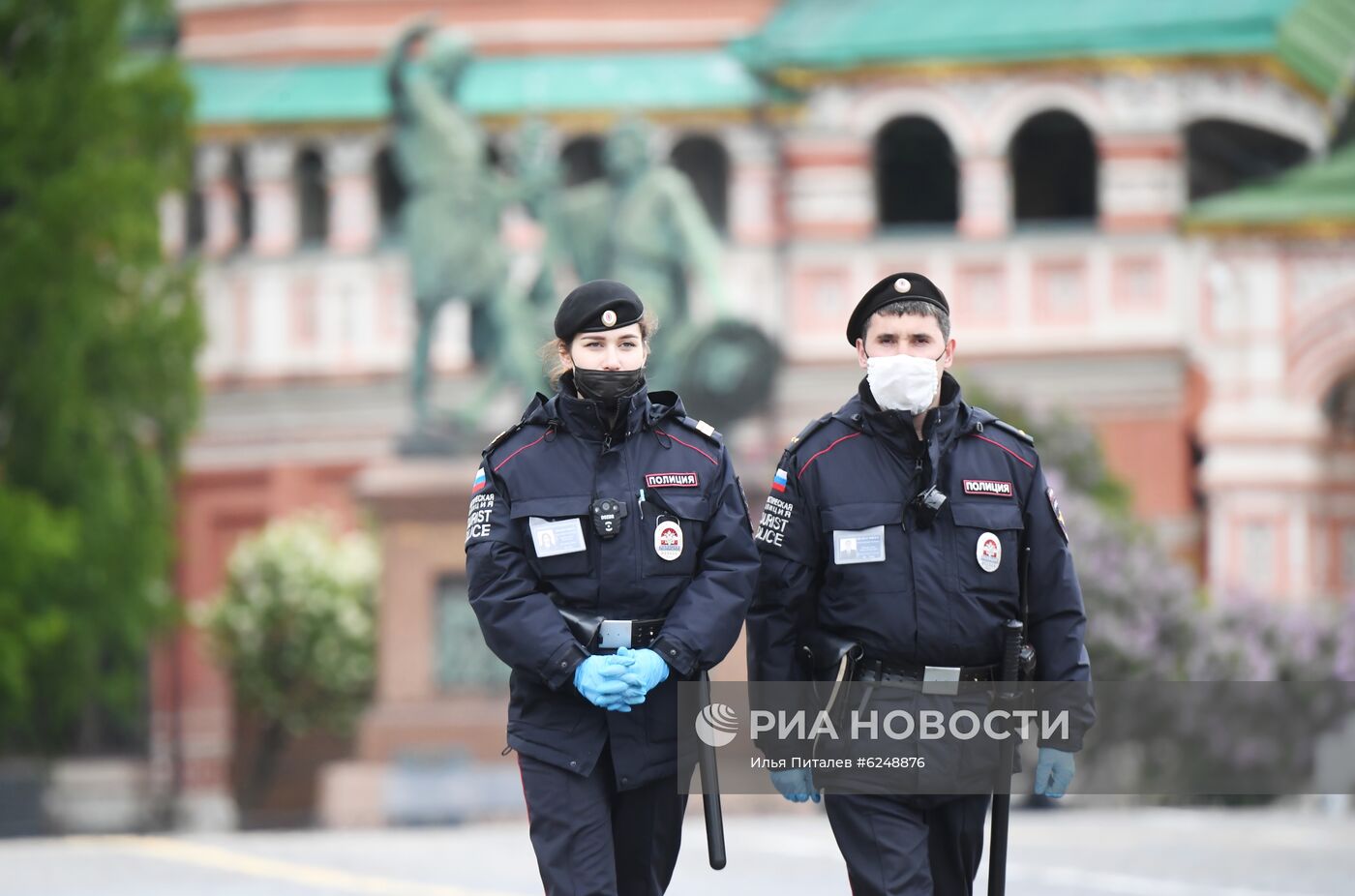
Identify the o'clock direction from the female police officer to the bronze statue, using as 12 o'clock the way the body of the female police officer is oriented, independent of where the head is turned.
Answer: The bronze statue is roughly at 6 o'clock from the female police officer.

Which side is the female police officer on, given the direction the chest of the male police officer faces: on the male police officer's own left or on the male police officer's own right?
on the male police officer's own right

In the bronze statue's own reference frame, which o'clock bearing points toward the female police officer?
The female police officer is roughly at 12 o'clock from the bronze statue.

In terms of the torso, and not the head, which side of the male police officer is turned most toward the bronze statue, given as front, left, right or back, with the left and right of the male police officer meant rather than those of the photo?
back

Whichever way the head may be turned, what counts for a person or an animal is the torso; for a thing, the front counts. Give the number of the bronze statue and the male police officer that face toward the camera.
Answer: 2

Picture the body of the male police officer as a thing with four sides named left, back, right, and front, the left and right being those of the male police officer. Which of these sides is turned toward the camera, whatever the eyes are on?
front

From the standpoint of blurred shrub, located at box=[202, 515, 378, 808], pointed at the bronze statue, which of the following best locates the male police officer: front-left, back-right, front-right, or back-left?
front-right

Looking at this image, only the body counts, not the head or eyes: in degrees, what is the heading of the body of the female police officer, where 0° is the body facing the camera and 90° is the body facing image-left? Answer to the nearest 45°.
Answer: approximately 0°

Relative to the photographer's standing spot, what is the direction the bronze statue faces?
facing the viewer

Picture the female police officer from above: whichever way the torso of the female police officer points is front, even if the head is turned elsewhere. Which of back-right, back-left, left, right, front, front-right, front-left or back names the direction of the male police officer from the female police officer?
left
